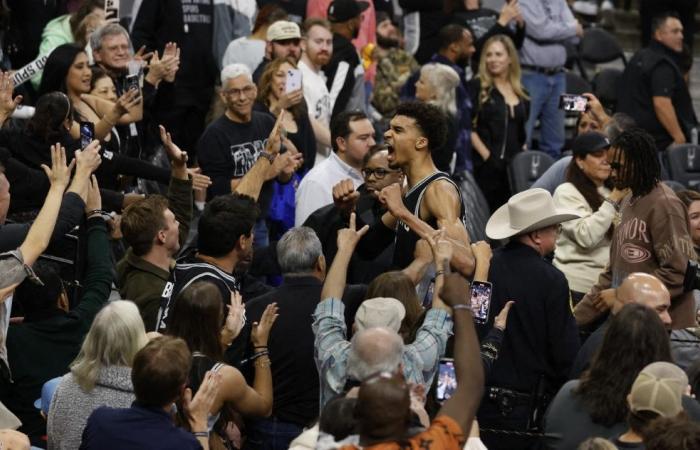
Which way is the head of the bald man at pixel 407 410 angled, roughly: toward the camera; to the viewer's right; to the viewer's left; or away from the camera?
away from the camera

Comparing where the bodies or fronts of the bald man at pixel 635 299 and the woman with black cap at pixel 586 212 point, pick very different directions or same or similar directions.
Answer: same or similar directions

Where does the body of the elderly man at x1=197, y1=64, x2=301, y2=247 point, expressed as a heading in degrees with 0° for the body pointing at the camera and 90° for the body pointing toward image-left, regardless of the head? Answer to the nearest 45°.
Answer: approximately 315°

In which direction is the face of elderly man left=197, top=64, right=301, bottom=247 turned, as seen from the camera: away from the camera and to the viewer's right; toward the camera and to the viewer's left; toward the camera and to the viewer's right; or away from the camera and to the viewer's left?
toward the camera and to the viewer's right

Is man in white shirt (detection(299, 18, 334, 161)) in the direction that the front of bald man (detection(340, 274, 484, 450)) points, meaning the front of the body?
yes

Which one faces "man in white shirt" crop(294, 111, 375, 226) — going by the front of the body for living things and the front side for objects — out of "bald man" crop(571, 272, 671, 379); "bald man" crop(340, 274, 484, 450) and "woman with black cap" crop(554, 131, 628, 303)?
"bald man" crop(340, 274, 484, 450)

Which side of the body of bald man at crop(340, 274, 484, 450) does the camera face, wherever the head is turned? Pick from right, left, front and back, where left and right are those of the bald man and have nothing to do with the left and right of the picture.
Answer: back

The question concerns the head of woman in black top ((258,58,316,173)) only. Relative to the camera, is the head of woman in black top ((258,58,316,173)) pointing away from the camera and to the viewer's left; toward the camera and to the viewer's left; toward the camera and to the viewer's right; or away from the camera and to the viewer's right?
toward the camera and to the viewer's right

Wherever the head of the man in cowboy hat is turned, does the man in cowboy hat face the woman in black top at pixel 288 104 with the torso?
no

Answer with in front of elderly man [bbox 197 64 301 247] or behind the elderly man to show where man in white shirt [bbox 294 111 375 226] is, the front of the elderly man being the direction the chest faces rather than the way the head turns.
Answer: in front

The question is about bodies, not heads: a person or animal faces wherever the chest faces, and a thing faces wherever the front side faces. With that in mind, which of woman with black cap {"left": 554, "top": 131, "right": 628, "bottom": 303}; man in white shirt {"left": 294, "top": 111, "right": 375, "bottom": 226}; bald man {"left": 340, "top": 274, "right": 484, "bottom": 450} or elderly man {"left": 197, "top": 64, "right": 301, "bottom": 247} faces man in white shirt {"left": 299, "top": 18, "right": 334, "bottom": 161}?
the bald man
